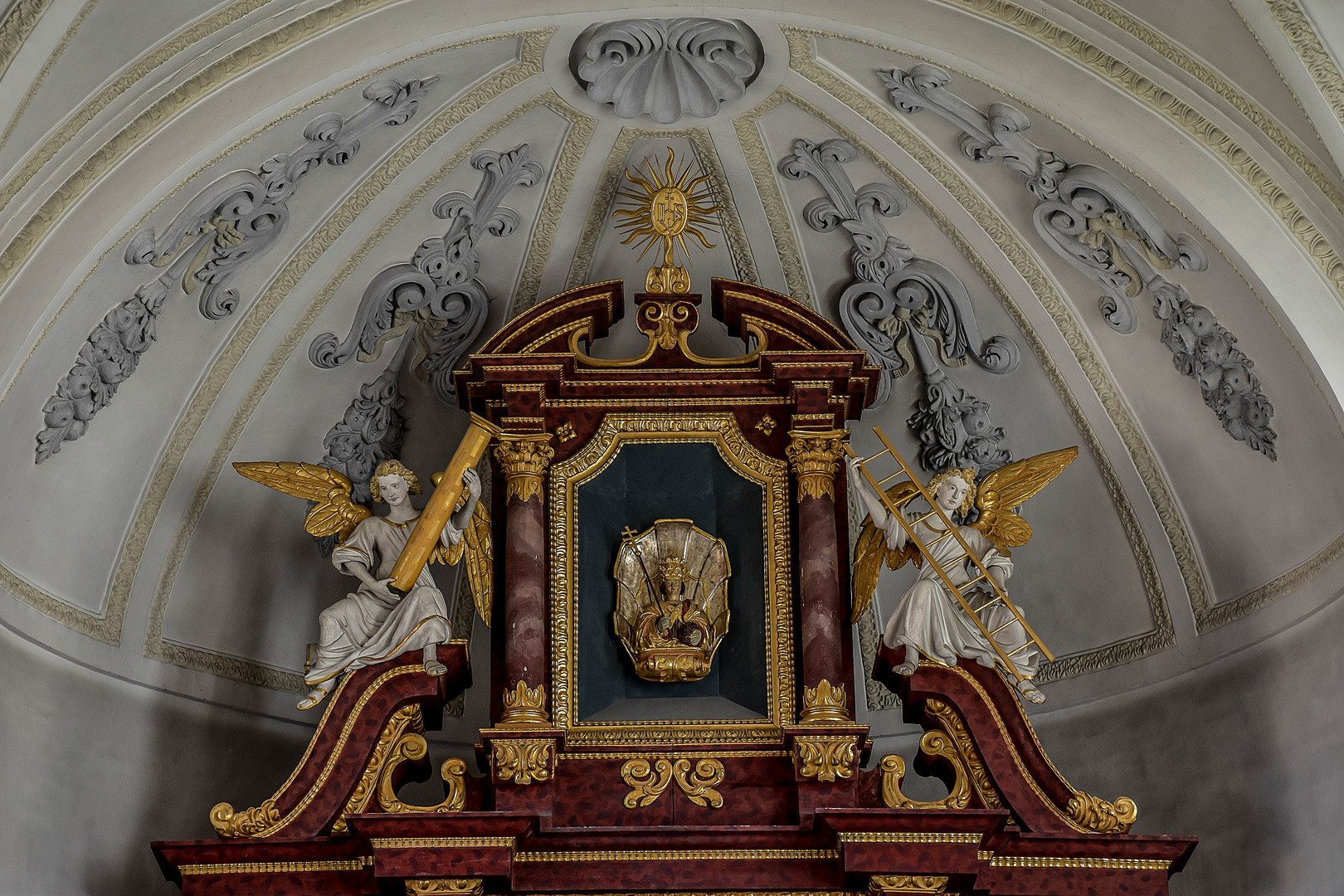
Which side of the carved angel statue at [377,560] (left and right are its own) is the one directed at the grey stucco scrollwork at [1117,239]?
left

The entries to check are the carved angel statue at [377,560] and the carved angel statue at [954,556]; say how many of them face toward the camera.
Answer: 2

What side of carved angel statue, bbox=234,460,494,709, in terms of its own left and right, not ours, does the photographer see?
front

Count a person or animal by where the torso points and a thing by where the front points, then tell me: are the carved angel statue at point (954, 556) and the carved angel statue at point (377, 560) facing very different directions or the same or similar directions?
same or similar directions

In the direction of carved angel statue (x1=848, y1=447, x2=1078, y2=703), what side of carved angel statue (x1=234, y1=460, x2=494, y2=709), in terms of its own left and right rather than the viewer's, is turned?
left

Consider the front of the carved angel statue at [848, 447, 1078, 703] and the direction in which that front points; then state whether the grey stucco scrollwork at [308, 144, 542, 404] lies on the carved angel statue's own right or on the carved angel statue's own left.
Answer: on the carved angel statue's own right

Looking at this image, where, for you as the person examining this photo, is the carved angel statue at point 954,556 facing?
facing the viewer
